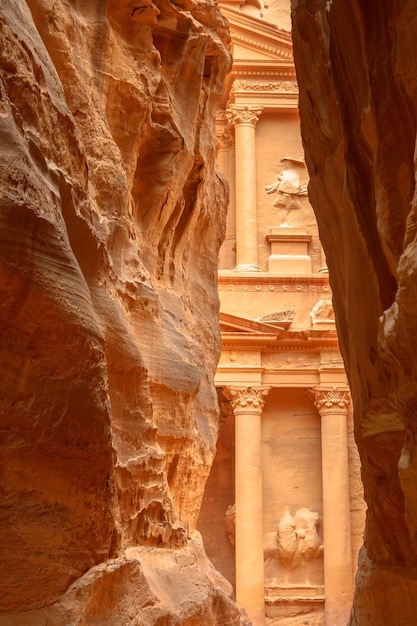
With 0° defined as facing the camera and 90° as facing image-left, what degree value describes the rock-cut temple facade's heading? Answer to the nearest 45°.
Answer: approximately 0°
